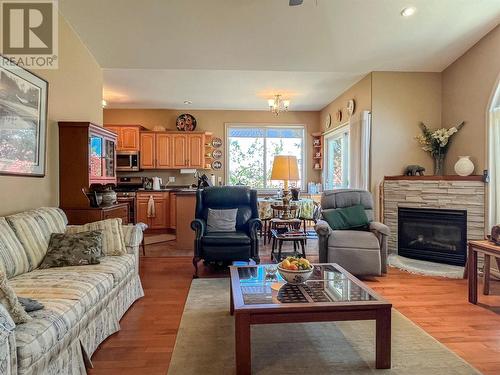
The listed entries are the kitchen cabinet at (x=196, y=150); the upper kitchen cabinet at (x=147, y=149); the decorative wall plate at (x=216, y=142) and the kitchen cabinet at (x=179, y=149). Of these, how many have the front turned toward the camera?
4

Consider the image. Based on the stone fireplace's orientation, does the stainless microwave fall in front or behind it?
in front

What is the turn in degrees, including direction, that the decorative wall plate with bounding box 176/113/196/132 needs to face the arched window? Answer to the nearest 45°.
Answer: approximately 45° to its left

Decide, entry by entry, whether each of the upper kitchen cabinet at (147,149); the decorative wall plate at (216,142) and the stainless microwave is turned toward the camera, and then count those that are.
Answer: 3

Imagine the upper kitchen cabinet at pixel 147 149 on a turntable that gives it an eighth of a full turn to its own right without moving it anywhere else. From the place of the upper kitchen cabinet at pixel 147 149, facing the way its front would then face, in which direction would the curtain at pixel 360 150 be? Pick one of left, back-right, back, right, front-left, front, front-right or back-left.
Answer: left

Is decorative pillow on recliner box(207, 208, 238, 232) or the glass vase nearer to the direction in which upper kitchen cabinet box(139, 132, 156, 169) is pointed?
the decorative pillow on recliner

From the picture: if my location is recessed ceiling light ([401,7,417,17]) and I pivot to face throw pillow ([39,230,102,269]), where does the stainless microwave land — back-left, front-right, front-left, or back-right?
front-right

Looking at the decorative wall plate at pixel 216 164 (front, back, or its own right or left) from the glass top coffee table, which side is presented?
front

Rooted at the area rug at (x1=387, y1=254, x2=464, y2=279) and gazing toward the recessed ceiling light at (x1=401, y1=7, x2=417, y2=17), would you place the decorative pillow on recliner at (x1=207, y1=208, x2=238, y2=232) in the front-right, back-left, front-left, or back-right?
front-right

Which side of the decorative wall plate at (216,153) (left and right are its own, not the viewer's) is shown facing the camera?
front

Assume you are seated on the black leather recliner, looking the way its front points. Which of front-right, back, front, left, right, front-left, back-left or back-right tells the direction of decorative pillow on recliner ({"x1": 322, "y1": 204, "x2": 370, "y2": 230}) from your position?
left

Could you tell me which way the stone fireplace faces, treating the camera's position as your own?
facing the viewer and to the left of the viewer

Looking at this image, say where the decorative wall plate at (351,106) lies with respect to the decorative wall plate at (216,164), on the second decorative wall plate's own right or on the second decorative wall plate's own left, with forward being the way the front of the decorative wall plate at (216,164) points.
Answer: on the second decorative wall plate's own left

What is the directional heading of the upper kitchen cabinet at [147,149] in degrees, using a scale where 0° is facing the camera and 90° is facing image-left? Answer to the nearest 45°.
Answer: approximately 0°

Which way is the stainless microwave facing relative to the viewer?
toward the camera

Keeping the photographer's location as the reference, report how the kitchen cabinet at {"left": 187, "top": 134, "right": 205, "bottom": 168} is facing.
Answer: facing the viewer

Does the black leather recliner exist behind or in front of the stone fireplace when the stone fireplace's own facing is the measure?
in front

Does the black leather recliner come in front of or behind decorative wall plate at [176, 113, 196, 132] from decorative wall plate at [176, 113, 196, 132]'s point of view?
in front
